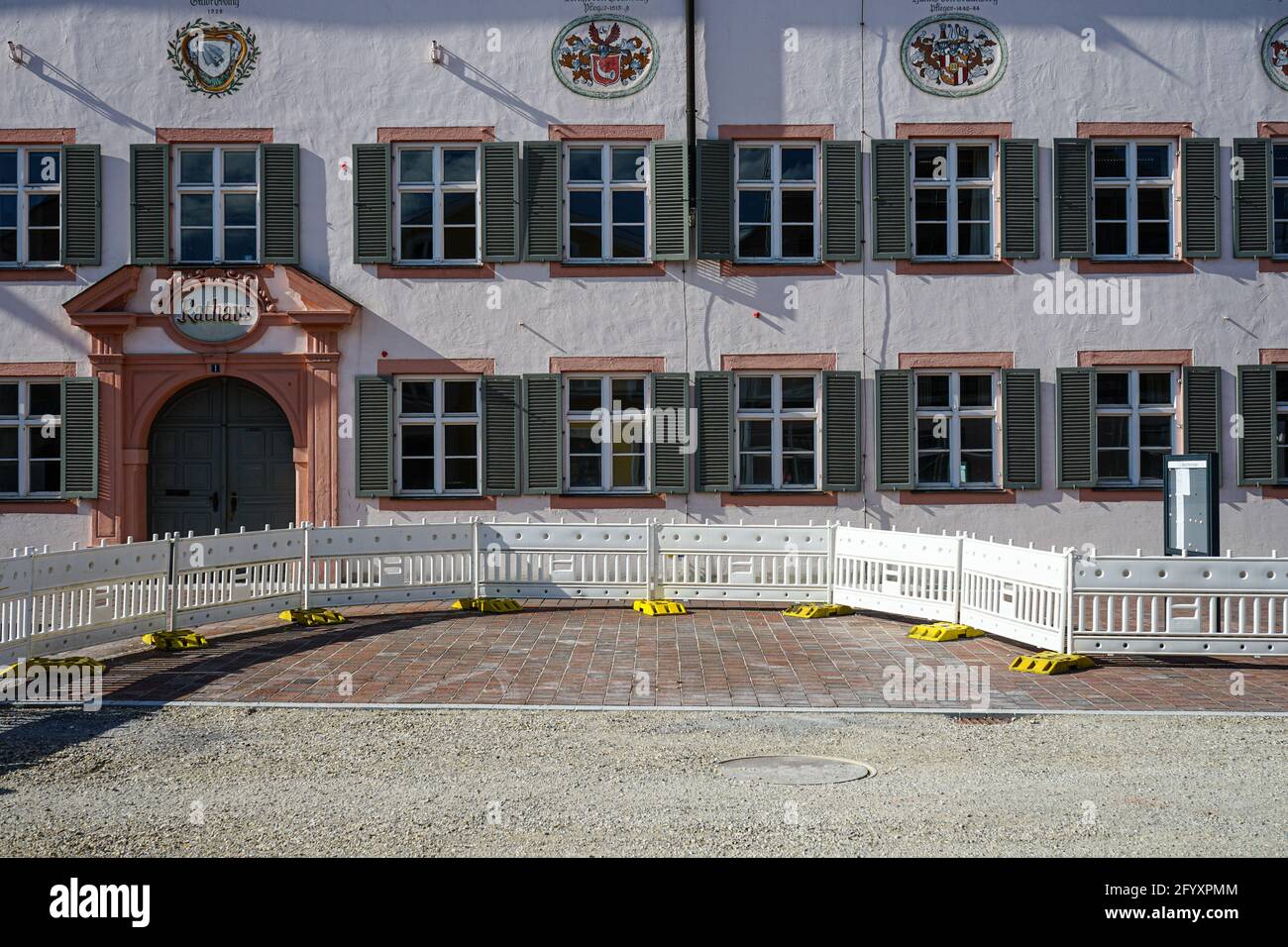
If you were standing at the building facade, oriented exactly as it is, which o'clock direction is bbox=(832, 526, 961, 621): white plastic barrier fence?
The white plastic barrier fence is roughly at 11 o'clock from the building facade.

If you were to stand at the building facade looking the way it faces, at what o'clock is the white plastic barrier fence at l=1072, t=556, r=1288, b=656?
The white plastic barrier fence is roughly at 11 o'clock from the building facade.

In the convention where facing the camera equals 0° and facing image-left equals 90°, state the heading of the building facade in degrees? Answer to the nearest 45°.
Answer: approximately 0°
